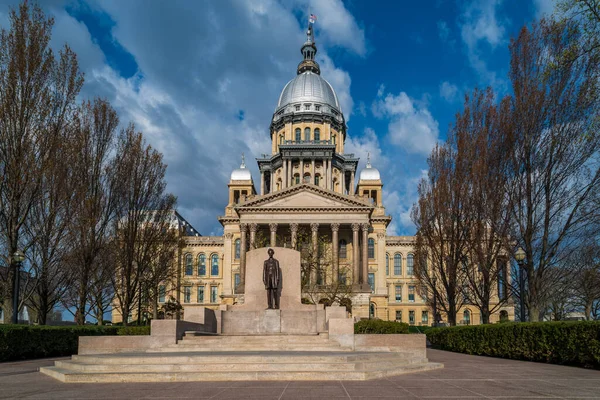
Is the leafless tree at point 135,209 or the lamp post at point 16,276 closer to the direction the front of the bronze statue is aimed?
the lamp post

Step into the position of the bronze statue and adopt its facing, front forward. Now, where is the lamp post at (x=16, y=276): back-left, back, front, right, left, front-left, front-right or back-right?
right

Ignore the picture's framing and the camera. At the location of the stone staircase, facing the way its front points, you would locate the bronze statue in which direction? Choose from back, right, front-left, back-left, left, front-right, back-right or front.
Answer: back

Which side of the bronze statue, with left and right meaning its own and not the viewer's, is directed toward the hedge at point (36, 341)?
right

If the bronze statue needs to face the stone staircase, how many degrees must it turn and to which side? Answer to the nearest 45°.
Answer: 0° — it already faces it

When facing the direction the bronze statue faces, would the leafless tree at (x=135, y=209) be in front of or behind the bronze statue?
behind

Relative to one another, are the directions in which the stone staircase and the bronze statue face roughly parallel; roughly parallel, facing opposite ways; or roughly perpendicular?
roughly parallel

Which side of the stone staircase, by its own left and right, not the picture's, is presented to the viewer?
front

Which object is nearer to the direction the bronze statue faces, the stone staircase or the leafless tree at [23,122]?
the stone staircase

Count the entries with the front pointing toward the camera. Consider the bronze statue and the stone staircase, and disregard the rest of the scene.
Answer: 2
